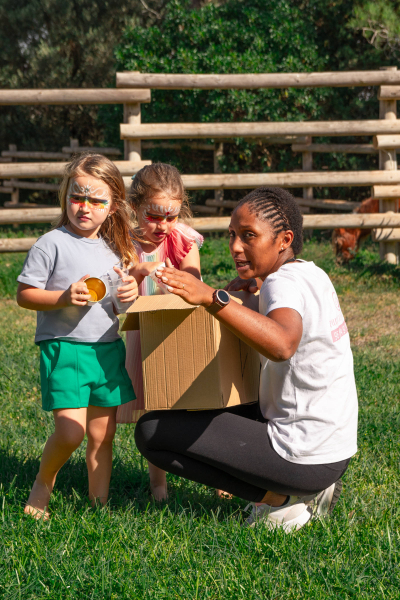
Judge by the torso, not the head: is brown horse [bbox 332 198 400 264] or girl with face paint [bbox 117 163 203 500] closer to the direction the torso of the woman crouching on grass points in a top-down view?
the girl with face paint

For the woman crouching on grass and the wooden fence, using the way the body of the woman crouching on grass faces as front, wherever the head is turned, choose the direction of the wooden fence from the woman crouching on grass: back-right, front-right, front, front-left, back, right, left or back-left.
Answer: right

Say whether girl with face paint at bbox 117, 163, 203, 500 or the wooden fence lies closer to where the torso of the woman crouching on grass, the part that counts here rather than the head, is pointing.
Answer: the girl with face paint

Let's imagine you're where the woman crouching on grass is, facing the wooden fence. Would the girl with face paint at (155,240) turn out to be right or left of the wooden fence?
left

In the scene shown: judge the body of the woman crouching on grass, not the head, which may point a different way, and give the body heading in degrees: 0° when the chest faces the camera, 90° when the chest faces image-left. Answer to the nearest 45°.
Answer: approximately 90°

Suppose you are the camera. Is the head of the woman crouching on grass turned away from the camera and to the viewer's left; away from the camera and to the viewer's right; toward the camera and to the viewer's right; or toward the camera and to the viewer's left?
toward the camera and to the viewer's left

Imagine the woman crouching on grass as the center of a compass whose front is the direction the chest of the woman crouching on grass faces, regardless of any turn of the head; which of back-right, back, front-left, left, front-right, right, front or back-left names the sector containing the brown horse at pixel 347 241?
right

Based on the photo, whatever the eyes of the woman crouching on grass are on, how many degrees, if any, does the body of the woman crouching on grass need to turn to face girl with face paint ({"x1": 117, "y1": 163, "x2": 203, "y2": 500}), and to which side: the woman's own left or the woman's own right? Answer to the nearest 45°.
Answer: approximately 45° to the woman's own right
